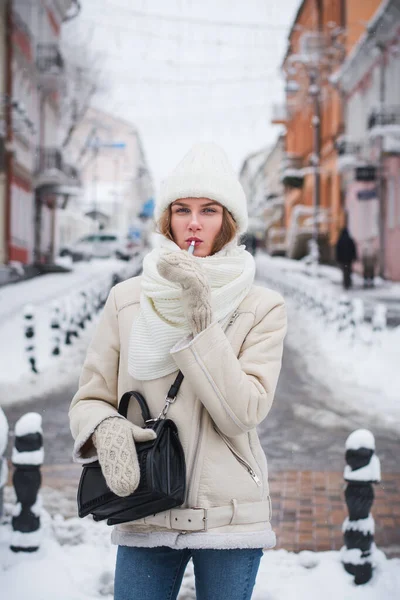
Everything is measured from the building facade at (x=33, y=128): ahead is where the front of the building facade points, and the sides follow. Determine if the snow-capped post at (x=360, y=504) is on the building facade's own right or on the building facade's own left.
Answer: on the building facade's own right

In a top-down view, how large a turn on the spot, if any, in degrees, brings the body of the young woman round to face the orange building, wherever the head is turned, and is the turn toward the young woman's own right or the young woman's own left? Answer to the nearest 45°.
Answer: approximately 180°

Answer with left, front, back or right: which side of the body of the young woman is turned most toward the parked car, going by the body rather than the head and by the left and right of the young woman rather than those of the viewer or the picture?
back

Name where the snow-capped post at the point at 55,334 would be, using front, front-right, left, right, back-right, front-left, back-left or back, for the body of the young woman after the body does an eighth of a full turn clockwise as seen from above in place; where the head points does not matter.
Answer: back-right

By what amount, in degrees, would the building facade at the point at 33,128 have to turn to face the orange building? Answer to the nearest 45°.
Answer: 0° — it already faces it

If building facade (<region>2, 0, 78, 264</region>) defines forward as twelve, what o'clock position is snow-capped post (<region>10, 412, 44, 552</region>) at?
The snow-capped post is roughly at 3 o'clock from the building facade.

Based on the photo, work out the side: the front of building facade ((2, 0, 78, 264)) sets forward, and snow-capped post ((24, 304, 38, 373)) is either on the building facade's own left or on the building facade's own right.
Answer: on the building facade's own right

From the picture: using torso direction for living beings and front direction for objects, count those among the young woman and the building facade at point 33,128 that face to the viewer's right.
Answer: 1

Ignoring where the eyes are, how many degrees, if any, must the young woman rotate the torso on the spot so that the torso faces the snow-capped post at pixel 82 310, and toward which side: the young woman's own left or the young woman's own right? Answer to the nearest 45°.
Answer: approximately 180°

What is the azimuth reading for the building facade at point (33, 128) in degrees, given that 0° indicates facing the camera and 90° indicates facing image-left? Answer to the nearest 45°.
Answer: approximately 270°

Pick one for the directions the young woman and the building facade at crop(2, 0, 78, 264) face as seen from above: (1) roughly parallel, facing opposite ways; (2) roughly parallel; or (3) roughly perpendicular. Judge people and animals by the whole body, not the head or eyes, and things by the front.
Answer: roughly perpendicular

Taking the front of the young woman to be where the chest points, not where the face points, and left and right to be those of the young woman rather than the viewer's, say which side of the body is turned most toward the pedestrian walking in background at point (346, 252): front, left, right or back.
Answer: back
